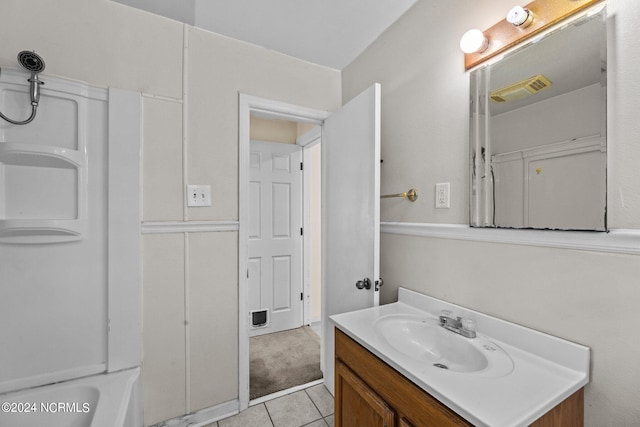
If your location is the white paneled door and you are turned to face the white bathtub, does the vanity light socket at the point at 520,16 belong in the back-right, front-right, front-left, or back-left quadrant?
front-left

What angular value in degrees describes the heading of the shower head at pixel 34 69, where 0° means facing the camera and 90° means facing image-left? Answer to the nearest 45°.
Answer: approximately 45°

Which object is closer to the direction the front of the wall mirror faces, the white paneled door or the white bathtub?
the white bathtub

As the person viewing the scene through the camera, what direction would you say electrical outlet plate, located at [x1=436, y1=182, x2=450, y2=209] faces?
facing the viewer and to the left of the viewer

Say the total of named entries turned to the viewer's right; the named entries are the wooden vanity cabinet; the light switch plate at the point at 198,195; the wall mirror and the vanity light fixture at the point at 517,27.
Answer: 0

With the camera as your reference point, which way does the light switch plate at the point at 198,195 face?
facing the viewer

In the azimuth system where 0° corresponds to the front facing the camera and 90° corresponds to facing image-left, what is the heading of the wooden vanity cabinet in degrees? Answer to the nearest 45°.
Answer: approximately 45°

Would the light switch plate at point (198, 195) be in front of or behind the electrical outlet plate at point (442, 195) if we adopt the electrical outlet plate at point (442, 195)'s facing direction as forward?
in front

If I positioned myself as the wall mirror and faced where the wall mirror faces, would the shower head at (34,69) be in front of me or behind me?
in front

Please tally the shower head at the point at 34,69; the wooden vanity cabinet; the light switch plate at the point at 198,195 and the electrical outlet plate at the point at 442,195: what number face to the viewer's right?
0
